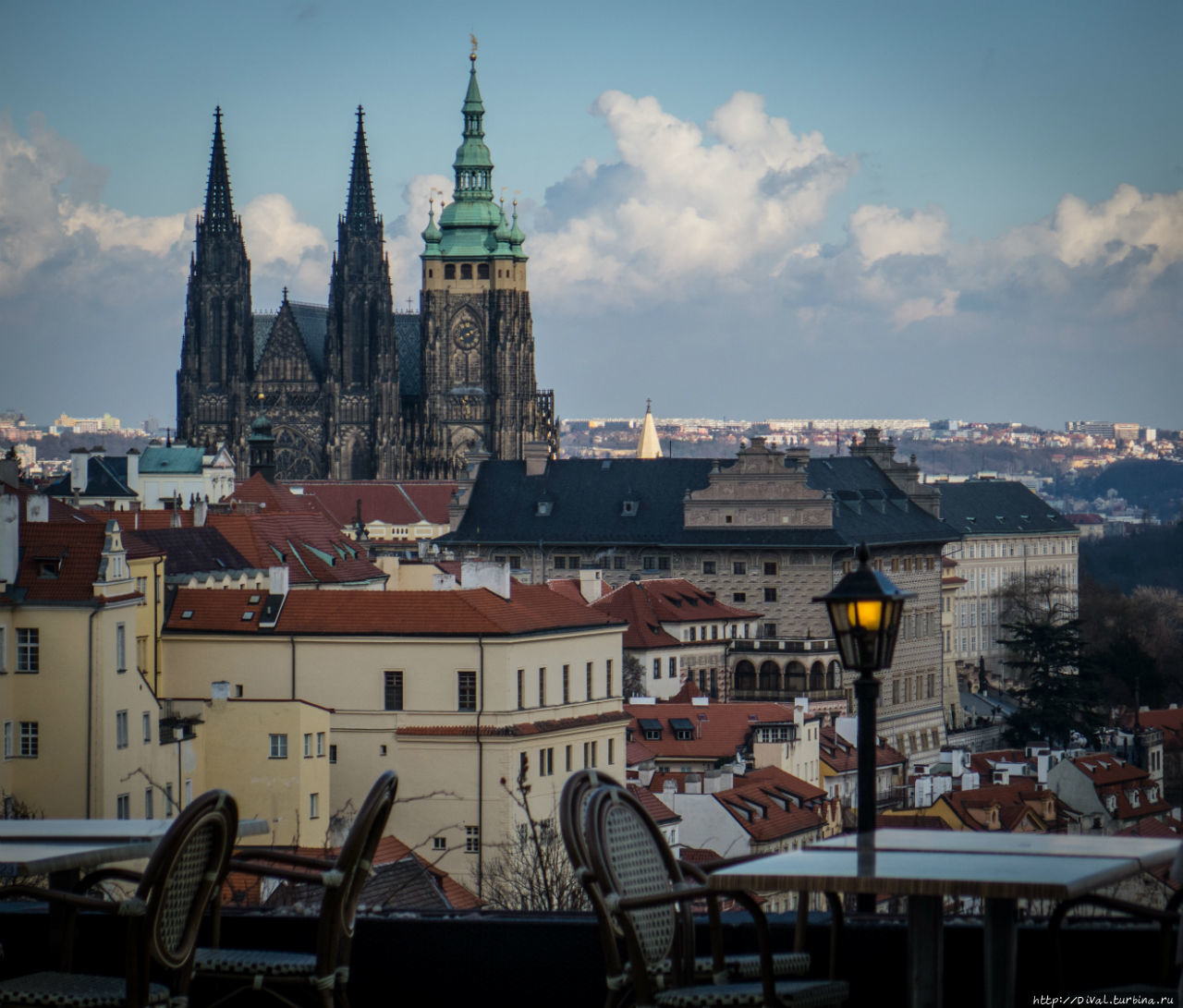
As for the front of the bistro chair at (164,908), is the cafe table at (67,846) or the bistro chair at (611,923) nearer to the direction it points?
the cafe table

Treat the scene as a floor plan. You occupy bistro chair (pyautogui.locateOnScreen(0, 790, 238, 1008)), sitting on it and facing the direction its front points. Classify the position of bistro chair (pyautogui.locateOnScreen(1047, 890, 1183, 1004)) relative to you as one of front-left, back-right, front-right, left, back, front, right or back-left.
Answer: back-right

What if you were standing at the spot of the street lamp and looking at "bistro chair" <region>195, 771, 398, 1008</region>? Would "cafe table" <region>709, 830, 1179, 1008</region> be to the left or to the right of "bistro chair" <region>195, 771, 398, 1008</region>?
left

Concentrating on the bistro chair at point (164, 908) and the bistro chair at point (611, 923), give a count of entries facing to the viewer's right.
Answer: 1

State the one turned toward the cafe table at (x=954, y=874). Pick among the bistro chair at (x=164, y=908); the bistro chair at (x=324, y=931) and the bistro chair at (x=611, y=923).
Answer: the bistro chair at (x=611, y=923)

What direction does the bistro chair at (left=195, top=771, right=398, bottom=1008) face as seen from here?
to the viewer's left
